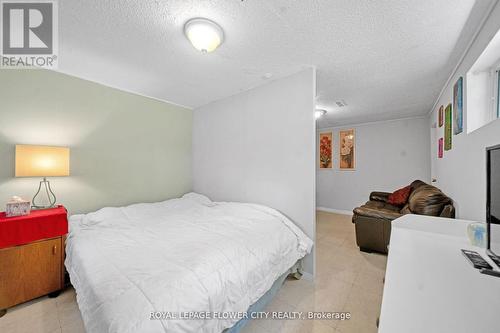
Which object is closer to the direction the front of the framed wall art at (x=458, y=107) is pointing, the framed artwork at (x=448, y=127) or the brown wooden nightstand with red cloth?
the brown wooden nightstand with red cloth

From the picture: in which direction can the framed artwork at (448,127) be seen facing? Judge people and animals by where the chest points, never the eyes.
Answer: to the viewer's left

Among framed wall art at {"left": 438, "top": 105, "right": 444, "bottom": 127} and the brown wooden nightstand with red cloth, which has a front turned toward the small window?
the brown wooden nightstand with red cloth

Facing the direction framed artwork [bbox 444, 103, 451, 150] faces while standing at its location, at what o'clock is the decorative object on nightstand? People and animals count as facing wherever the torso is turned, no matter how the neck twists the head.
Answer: The decorative object on nightstand is roughly at 10 o'clock from the framed artwork.

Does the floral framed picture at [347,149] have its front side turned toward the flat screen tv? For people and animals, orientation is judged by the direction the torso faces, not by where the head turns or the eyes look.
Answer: yes

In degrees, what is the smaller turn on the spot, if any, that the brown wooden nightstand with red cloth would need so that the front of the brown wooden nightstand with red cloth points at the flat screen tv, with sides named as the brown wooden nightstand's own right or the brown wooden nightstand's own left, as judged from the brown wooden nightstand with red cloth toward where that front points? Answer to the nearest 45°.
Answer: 0° — it already faces it

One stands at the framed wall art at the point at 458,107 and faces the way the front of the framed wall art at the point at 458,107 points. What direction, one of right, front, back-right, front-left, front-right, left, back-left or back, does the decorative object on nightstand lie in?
front-left

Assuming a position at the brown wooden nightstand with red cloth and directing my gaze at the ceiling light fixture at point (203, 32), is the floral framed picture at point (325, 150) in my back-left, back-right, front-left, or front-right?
front-left

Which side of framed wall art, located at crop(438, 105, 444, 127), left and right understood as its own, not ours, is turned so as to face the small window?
left

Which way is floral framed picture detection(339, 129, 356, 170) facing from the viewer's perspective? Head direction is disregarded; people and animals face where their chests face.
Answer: toward the camera

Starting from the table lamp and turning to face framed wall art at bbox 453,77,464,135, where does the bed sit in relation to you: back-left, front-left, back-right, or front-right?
front-right

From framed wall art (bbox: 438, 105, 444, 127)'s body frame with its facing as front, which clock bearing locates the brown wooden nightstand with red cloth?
The brown wooden nightstand with red cloth is roughly at 10 o'clock from the framed wall art.

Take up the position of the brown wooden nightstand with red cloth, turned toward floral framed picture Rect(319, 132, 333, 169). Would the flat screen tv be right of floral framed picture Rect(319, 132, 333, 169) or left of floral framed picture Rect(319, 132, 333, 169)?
right

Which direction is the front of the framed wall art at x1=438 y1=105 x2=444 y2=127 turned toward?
to the viewer's left

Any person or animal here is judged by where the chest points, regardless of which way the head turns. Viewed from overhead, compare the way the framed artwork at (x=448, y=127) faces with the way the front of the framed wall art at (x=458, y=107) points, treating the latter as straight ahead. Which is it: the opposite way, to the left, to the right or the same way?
the same way

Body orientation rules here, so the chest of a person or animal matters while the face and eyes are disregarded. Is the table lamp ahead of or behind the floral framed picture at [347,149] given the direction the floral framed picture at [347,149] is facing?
ahead

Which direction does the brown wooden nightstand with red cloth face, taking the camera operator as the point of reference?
facing the viewer and to the right of the viewer

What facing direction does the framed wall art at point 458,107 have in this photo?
to the viewer's left

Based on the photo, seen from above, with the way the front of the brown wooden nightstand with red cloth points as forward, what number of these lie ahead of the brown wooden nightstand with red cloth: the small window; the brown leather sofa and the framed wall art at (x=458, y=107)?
3

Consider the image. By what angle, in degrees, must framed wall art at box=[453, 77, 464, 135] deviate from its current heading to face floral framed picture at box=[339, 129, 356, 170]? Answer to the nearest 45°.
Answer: approximately 45° to its right
